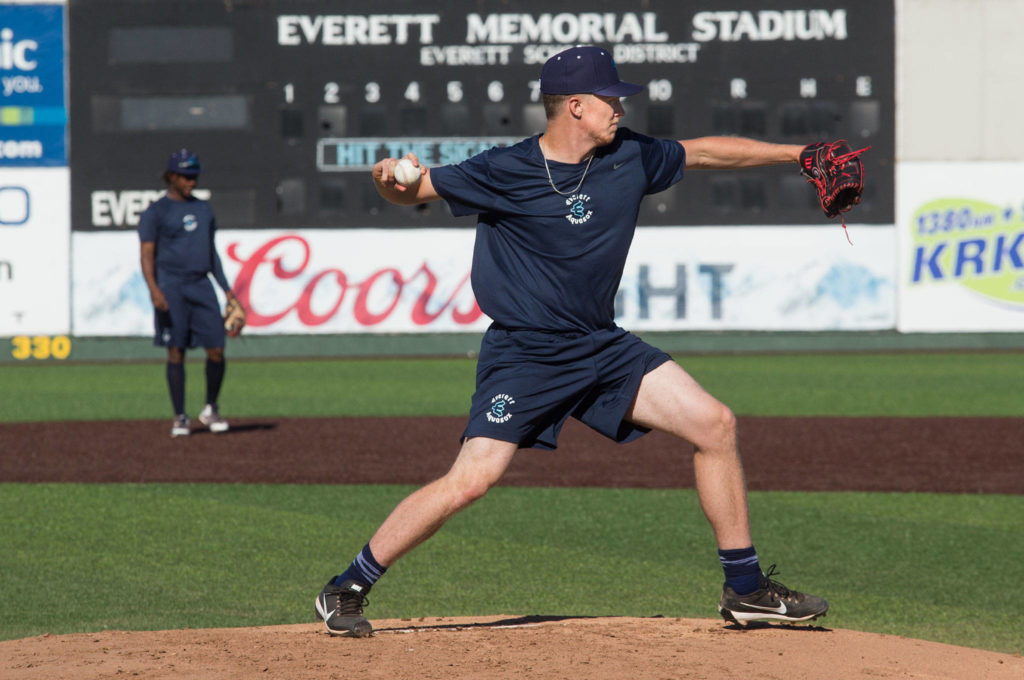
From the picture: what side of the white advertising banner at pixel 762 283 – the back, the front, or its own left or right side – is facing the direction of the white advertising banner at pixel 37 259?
right

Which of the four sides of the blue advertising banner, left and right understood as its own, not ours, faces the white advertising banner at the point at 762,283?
left

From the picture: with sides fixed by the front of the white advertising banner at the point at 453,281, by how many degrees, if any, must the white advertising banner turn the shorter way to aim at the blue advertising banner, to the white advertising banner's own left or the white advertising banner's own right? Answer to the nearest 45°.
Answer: approximately 90° to the white advertising banner's own right

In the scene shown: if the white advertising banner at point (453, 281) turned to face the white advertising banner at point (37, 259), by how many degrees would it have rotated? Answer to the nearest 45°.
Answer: approximately 90° to its right

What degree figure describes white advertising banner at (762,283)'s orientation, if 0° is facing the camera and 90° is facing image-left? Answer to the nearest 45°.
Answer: approximately 0°

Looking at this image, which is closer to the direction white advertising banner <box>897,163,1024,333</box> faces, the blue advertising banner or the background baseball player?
the background baseball player

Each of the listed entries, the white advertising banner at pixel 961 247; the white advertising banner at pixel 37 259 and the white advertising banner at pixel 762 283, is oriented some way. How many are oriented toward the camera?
3

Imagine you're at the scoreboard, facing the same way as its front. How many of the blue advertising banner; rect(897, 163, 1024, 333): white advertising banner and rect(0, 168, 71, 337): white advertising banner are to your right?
2

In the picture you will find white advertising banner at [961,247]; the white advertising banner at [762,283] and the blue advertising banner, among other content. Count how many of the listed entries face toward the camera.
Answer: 3

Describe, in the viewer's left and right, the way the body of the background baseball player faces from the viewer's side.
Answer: facing the viewer and to the right of the viewer

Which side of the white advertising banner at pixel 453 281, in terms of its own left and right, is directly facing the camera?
front

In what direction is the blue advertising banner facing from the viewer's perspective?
toward the camera

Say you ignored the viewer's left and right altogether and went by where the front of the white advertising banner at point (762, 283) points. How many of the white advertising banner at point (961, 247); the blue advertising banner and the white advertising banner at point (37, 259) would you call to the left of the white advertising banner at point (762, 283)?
1
